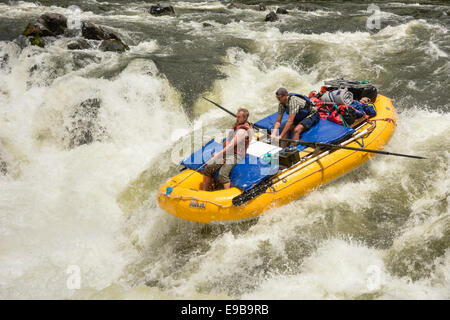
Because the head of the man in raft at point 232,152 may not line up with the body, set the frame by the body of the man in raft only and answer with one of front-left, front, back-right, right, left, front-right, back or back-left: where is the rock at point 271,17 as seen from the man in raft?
back-right

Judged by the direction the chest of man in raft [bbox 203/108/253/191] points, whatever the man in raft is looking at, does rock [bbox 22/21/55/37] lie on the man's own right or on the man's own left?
on the man's own right

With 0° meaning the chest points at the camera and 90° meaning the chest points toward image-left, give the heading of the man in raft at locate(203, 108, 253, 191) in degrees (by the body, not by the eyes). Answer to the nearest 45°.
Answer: approximately 45°

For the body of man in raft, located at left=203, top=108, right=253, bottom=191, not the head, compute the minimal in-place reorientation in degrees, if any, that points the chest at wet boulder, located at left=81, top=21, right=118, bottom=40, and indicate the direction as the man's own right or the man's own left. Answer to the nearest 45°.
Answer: approximately 90° to the man's own right

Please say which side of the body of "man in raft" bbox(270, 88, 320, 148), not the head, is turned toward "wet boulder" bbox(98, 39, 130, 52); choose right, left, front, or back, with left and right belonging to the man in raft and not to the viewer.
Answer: right

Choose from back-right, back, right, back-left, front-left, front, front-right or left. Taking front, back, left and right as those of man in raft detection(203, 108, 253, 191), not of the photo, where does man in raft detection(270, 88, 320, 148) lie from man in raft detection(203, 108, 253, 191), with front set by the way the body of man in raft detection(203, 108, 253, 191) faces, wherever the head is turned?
back

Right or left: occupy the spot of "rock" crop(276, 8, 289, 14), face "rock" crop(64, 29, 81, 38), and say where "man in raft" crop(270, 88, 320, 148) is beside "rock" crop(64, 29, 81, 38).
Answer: left

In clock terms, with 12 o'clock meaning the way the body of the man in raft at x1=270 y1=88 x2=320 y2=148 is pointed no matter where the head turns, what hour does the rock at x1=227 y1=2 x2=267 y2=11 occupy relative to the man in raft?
The rock is roughly at 4 o'clock from the man in raft.

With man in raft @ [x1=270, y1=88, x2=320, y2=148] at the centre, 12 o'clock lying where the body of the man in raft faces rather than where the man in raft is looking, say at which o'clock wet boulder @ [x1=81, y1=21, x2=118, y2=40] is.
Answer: The wet boulder is roughly at 3 o'clock from the man in raft.
